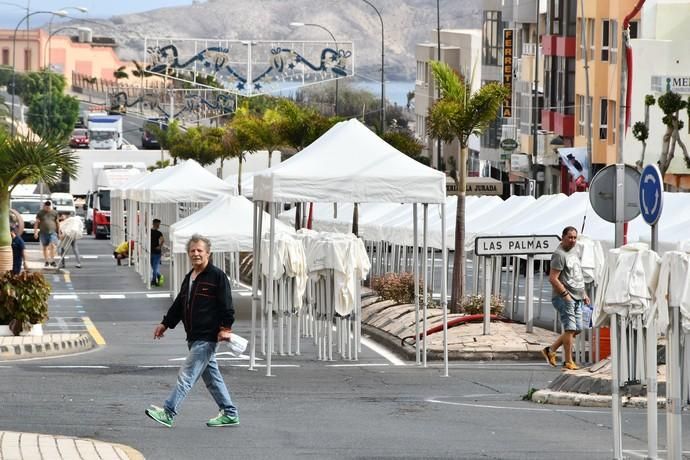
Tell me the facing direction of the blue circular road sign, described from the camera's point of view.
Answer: facing the viewer and to the left of the viewer

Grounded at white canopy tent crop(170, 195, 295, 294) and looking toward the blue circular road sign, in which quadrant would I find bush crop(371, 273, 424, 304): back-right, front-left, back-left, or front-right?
front-left

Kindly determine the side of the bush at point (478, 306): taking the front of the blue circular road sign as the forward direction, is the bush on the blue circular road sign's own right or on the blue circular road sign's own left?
on the blue circular road sign's own right

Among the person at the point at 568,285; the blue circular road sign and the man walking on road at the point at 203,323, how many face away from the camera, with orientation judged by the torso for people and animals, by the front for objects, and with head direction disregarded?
0

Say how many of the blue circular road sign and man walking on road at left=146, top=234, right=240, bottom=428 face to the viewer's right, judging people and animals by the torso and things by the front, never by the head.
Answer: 0

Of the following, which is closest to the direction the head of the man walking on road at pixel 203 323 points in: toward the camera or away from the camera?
toward the camera

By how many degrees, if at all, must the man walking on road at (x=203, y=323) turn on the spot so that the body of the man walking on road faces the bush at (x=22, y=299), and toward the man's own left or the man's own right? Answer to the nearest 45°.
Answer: approximately 135° to the man's own right

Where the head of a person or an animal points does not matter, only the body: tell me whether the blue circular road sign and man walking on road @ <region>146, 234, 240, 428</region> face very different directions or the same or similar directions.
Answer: same or similar directions

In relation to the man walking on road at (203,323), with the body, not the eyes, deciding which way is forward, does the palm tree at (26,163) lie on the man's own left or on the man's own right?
on the man's own right
